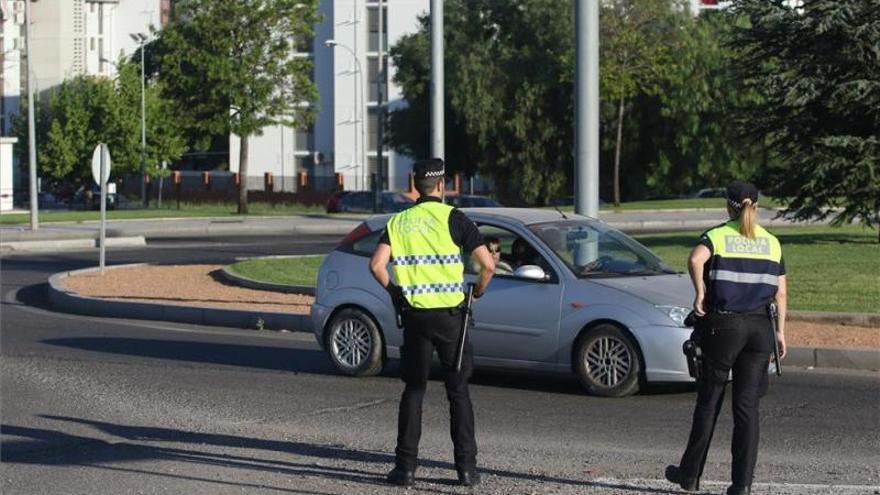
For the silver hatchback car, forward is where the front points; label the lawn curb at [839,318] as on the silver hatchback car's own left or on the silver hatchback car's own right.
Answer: on the silver hatchback car's own left

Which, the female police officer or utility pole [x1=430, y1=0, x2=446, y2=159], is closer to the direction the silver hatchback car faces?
the female police officer

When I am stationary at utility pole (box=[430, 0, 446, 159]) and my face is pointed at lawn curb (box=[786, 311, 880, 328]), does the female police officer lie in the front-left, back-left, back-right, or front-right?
front-right

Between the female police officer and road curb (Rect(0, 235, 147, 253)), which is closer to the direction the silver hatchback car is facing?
the female police officer

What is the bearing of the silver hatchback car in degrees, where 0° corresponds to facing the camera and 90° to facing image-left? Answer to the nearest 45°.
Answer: approximately 315°

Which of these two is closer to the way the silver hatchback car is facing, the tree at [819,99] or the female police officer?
the female police officer

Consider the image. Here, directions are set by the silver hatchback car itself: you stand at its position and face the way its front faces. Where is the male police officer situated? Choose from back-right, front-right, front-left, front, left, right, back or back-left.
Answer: front-right

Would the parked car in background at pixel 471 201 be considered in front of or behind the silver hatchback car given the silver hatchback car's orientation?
behind

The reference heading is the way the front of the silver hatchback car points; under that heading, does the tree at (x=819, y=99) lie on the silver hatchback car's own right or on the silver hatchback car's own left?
on the silver hatchback car's own left

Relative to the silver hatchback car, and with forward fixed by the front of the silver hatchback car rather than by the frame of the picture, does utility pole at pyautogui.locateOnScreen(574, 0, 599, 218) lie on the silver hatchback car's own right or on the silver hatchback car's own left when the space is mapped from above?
on the silver hatchback car's own left

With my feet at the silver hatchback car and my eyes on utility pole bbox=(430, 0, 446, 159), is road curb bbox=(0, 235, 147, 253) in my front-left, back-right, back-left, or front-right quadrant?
front-left

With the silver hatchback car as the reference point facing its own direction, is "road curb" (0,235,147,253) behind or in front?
behind

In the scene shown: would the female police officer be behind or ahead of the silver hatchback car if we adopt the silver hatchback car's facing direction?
ahead

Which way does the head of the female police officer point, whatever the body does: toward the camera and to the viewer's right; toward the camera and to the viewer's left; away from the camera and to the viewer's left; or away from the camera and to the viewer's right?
away from the camera and to the viewer's left

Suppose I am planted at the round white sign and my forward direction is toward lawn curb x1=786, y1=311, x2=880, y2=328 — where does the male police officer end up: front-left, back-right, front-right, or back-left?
front-right

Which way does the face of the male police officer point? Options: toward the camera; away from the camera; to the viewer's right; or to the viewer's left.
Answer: away from the camera

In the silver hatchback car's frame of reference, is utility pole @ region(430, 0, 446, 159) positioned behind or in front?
behind
